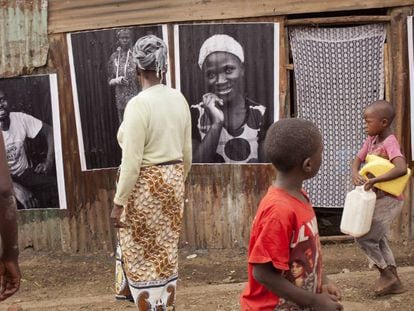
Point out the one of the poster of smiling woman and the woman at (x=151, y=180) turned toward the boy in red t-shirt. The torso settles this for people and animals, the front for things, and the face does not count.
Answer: the poster of smiling woman

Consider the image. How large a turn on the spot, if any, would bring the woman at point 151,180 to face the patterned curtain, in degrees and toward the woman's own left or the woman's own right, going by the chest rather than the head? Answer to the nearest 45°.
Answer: approximately 90° to the woman's own right

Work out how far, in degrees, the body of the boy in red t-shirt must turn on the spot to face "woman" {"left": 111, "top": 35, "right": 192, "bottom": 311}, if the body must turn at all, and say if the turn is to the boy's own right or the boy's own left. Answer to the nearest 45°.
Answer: approximately 135° to the boy's own left

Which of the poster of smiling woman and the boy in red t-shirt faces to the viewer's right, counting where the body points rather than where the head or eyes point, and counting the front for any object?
the boy in red t-shirt

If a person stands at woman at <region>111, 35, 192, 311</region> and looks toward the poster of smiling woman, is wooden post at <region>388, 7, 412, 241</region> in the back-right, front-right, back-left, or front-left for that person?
front-right

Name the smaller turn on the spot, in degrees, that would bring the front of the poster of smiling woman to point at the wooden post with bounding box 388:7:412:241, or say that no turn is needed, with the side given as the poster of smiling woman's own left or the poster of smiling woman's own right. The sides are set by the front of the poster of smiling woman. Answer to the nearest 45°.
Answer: approximately 90° to the poster of smiling woman's own left

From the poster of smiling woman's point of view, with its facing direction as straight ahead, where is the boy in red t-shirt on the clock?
The boy in red t-shirt is roughly at 12 o'clock from the poster of smiling woman.

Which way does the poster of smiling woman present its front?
toward the camera

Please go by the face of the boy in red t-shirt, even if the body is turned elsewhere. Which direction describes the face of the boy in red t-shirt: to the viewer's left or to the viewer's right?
to the viewer's right

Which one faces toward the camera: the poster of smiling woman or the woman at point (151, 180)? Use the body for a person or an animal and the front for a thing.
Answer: the poster of smiling woman

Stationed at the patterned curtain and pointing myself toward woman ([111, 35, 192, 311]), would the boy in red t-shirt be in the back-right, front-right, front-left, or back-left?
front-left

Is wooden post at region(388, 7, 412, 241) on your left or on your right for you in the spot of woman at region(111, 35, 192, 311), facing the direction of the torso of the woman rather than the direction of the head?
on your right

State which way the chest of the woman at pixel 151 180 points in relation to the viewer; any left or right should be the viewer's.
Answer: facing away from the viewer and to the left of the viewer

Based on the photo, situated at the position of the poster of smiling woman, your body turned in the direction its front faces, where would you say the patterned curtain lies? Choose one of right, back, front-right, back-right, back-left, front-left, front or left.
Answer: left
